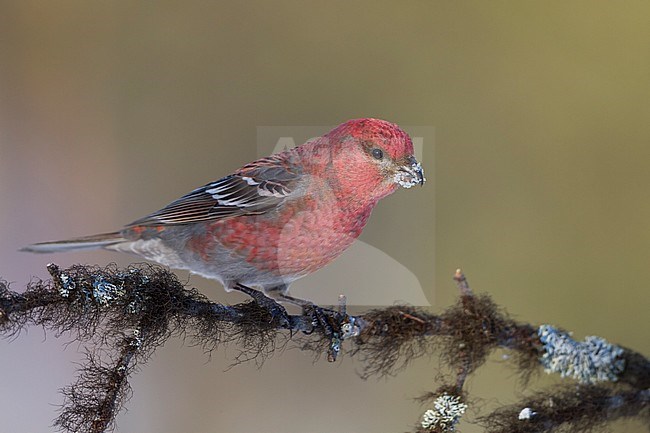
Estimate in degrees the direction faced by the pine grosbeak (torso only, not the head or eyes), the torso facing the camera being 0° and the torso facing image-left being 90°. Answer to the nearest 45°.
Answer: approximately 270°
